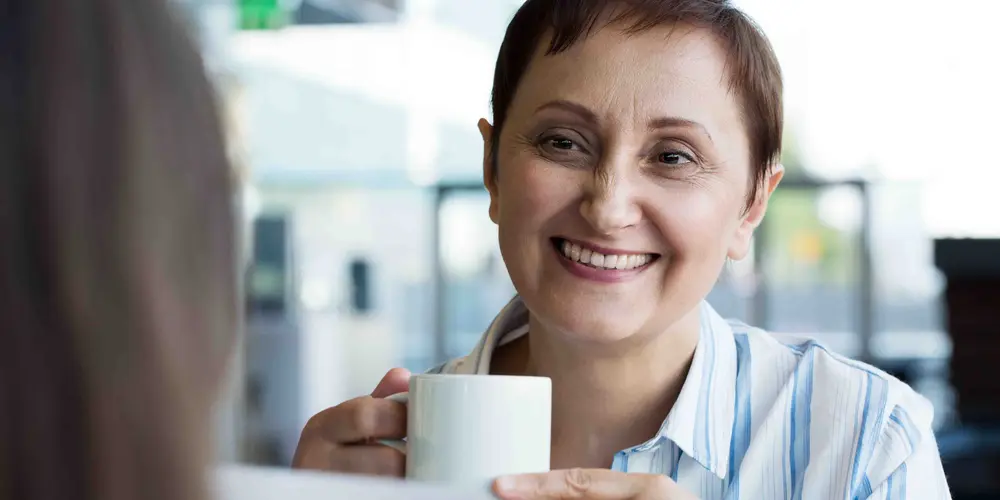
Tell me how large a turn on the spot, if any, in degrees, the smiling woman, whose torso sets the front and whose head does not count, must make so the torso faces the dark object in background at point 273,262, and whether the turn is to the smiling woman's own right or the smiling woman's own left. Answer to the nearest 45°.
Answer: approximately 135° to the smiling woman's own right

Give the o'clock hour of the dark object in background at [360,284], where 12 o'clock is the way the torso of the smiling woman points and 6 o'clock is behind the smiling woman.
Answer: The dark object in background is roughly at 4 o'clock from the smiling woman.

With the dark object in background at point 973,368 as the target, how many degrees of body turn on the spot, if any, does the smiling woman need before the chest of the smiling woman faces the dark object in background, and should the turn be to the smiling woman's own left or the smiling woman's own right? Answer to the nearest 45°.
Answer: approximately 180°

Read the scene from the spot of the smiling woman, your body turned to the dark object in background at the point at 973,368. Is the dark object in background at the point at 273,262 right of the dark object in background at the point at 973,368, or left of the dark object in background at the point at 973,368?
left

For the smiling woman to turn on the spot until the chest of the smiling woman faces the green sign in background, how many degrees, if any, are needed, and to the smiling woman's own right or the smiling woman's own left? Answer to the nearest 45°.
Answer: approximately 90° to the smiling woman's own right

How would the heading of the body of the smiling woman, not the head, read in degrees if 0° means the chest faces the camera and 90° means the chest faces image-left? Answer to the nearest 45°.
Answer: approximately 45°
